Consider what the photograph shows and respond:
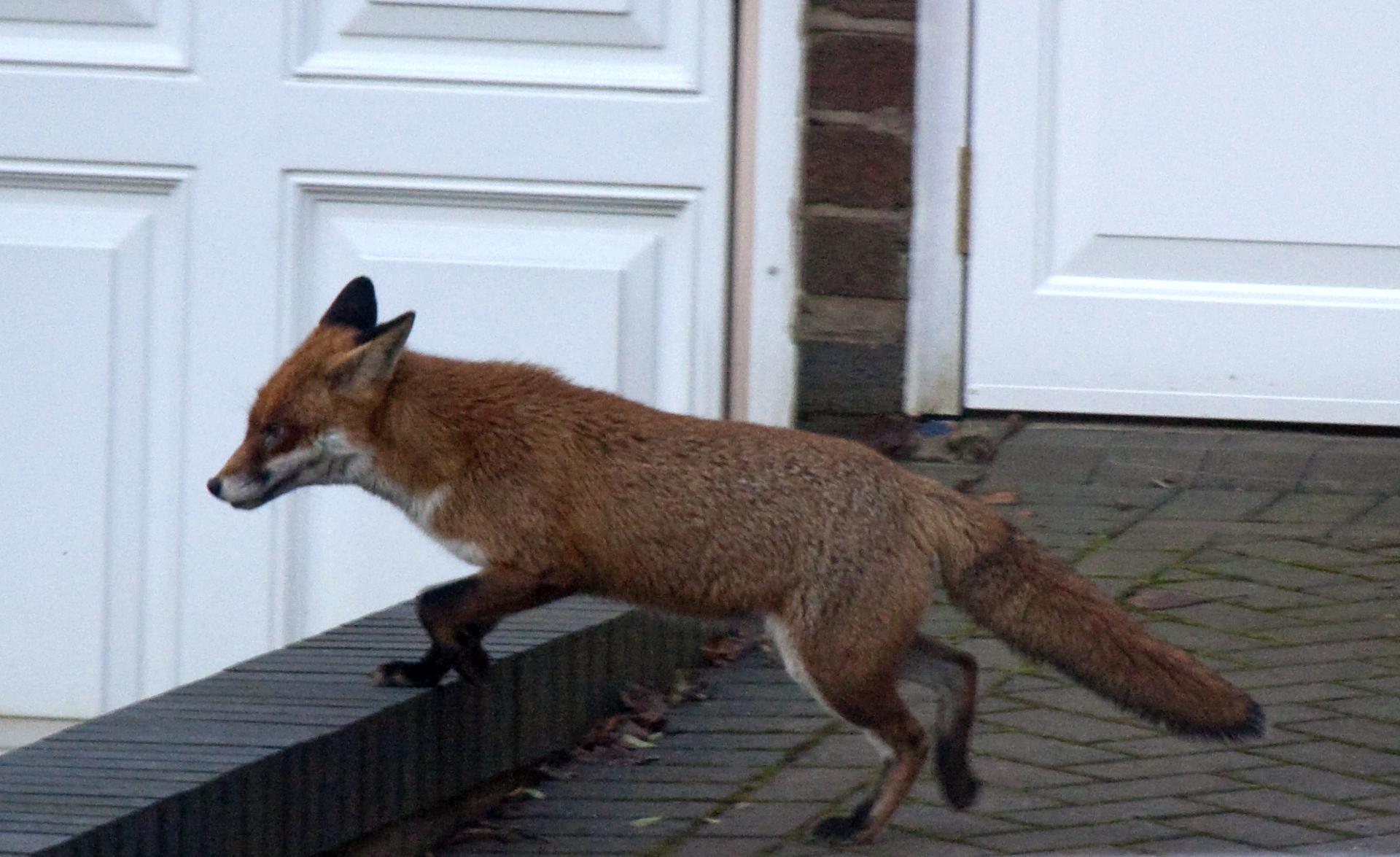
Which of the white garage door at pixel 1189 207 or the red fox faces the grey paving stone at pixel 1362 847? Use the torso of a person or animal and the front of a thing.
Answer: the white garage door

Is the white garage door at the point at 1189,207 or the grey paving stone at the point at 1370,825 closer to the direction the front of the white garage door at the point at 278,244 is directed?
the grey paving stone

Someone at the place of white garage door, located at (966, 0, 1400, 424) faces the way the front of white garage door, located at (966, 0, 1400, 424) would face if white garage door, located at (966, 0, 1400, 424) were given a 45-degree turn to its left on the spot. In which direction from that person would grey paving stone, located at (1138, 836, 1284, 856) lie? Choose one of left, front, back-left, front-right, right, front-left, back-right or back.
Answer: front-right

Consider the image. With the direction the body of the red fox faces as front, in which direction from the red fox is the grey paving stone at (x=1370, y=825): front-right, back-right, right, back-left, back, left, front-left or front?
back

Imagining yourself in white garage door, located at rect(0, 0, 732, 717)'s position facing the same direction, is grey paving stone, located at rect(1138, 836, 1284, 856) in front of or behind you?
in front

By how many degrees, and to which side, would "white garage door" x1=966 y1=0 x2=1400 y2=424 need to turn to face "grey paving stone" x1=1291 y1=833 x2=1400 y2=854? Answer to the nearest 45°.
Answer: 0° — it already faces it

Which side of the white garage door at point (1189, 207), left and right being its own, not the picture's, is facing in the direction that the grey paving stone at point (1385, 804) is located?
front

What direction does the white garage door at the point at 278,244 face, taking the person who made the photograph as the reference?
facing the viewer

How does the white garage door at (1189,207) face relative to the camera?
toward the camera

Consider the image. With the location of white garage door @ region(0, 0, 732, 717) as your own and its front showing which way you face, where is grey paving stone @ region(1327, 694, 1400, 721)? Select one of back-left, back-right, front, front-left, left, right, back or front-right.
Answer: front-left

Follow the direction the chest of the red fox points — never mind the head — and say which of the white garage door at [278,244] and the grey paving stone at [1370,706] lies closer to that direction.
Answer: the white garage door

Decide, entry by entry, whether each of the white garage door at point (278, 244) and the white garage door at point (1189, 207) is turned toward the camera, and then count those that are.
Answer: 2

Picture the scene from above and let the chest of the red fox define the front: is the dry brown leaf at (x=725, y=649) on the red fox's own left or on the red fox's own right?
on the red fox's own right

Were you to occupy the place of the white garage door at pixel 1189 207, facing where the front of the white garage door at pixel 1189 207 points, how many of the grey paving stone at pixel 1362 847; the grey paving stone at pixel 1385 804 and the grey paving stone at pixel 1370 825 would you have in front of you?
3

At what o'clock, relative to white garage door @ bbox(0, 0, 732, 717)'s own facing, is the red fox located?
The red fox is roughly at 11 o'clock from the white garage door.

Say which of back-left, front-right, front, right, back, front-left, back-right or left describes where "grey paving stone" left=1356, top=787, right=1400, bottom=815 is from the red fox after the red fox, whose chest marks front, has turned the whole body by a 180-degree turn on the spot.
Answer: front

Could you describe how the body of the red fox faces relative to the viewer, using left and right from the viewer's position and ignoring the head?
facing to the left of the viewer

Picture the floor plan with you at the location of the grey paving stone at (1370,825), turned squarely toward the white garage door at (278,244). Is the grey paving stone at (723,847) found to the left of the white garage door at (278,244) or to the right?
left

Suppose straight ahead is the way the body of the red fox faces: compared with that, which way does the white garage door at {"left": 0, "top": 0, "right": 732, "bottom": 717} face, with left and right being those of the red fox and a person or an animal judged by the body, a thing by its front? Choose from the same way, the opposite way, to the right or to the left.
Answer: to the left
